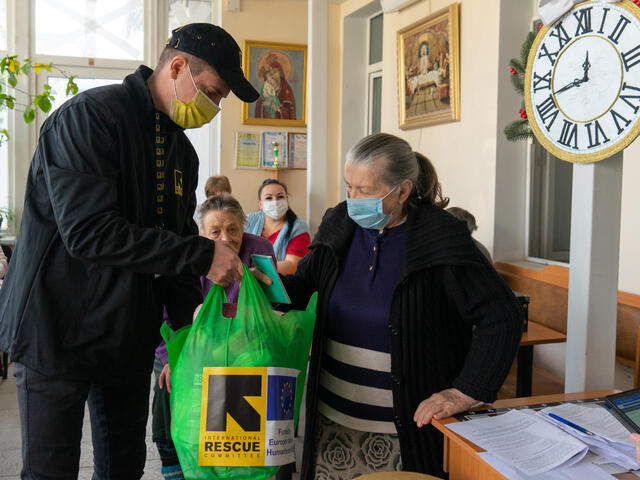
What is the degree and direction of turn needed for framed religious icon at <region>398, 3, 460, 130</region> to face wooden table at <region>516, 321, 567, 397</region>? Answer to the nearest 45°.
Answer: approximately 45° to its left

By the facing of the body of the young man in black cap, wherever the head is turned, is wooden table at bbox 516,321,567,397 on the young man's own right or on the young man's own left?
on the young man's own left

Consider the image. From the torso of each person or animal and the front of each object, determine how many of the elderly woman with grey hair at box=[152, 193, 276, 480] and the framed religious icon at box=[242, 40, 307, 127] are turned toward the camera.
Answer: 2

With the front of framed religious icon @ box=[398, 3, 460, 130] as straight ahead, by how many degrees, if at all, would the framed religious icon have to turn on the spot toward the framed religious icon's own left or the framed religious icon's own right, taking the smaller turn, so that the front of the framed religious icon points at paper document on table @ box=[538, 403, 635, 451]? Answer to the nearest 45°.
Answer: approximately 45° to the framed religious icon's own left

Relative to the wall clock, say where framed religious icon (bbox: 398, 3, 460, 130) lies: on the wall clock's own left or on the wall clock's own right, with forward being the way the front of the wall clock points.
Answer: on the wall clock's own right

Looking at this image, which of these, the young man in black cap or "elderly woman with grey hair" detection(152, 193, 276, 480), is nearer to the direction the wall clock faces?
the young man in black cap

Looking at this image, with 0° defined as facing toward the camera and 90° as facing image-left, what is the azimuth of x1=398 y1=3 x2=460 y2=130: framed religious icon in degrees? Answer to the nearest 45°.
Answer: approximately 45°
